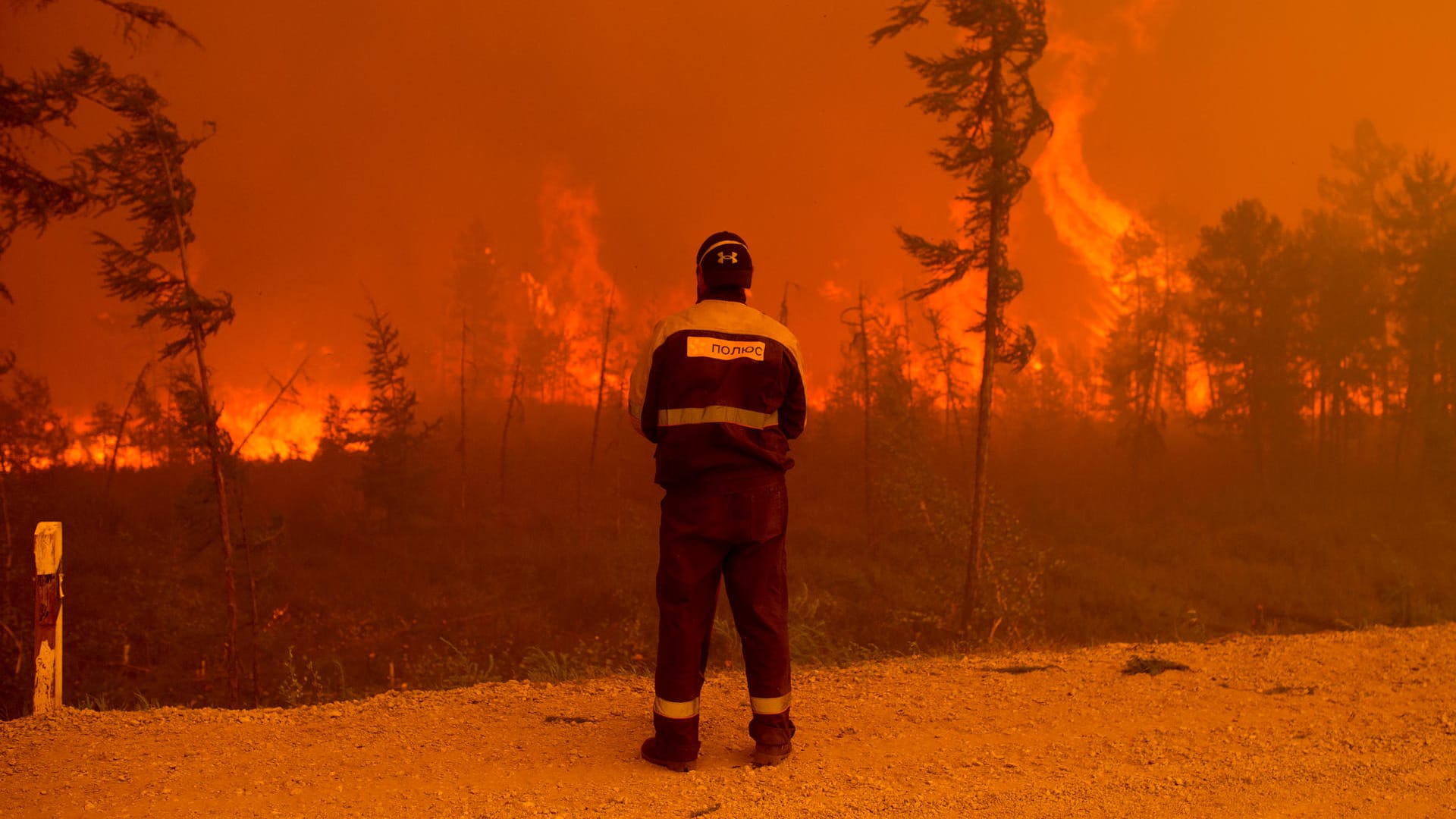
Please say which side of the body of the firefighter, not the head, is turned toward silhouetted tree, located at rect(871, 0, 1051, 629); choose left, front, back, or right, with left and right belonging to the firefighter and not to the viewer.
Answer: front

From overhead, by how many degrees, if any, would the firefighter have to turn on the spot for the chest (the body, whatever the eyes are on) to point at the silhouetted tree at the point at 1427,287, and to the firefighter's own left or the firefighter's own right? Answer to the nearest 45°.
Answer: approximately 45° to the firefighter's own right

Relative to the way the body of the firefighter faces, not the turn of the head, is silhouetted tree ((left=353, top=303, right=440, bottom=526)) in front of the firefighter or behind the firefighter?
in front

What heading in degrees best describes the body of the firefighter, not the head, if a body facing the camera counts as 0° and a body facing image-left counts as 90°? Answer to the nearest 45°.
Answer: approximately 180°

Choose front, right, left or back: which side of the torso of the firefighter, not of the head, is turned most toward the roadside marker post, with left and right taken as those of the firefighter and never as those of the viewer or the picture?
left

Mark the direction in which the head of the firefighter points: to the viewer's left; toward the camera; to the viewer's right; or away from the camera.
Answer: away from the camera

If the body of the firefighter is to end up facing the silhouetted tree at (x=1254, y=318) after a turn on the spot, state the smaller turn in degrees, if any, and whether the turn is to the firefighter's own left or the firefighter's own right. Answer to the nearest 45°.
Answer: approximately 45° to the firefighter's own right

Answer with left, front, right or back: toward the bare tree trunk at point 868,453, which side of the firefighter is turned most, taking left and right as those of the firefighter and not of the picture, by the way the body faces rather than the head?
front

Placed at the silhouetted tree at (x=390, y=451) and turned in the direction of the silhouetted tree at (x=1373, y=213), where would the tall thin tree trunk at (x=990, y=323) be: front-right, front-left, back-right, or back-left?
front-right
